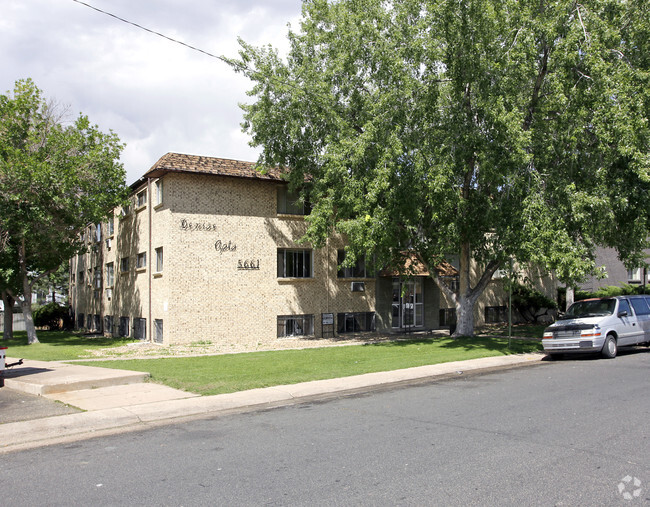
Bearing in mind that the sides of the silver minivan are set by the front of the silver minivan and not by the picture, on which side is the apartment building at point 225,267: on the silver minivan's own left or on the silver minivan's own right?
on the silver minivan's own right

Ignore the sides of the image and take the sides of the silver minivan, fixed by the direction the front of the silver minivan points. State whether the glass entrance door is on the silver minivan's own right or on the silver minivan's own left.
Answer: on the silver minivan's own right

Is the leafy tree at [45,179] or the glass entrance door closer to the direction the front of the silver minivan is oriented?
the leafy tree

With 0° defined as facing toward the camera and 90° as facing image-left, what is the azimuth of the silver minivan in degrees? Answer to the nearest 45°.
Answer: approximately 45°

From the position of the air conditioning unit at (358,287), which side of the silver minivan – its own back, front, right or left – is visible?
right
